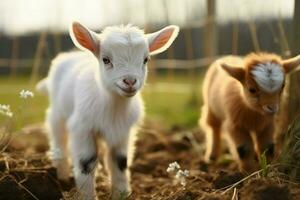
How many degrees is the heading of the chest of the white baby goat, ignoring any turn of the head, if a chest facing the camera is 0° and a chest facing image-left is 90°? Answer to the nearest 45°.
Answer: approximately 315°

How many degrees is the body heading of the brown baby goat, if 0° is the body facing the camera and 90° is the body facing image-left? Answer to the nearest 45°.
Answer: approximately 315°

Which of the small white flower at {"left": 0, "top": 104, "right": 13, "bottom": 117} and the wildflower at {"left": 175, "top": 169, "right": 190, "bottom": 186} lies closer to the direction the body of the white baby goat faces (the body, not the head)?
the wildflower

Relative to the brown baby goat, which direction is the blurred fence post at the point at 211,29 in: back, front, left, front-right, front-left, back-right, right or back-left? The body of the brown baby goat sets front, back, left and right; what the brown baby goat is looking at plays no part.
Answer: back-left

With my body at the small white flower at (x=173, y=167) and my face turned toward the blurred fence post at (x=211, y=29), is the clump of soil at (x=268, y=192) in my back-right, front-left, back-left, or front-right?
back-right

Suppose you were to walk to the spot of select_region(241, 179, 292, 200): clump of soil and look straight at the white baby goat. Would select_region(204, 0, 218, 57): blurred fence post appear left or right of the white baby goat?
right

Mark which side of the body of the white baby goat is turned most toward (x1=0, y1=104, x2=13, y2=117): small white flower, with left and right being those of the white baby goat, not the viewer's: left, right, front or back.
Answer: right

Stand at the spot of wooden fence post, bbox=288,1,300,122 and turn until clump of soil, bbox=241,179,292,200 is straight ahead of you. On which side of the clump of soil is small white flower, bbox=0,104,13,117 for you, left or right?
right

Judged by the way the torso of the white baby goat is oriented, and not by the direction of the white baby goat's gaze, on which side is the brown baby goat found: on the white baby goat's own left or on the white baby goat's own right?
on the white baby goat's own left

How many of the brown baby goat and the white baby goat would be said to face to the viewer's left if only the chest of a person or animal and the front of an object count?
0
